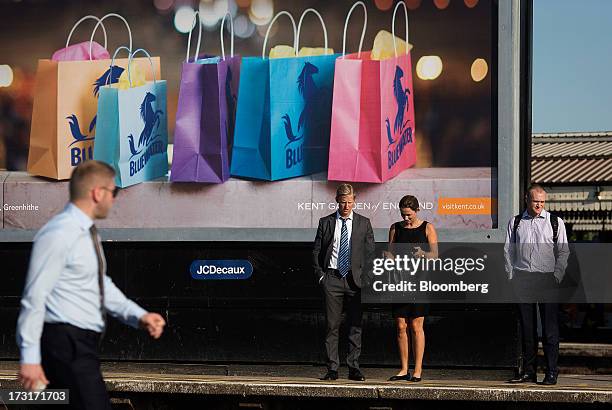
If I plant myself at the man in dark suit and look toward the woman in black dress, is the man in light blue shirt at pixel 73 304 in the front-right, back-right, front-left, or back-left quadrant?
back-right

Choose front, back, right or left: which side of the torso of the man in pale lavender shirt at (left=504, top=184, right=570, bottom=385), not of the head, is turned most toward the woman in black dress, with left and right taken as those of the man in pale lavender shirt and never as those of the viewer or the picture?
right

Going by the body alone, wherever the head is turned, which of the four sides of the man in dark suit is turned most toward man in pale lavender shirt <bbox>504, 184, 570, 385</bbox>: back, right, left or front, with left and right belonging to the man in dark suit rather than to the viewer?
left

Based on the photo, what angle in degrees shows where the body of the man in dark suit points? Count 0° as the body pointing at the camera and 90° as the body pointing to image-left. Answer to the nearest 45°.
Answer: approximately 0°

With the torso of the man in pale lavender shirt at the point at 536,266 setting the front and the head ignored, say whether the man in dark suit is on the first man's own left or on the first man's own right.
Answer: on the first man's own right

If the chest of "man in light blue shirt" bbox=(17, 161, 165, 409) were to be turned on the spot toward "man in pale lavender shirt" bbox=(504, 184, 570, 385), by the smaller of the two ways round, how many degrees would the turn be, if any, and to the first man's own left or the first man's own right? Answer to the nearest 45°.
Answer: approximately 45° to the first man's own left

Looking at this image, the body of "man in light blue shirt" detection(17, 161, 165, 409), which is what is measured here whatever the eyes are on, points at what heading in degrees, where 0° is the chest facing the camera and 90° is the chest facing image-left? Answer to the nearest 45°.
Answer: approximately 270°

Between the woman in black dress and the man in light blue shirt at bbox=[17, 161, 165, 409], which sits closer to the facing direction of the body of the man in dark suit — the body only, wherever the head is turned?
the man in light blue shirt
